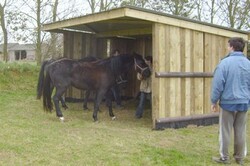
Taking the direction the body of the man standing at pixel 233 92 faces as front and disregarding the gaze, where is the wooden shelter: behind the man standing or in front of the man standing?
in front

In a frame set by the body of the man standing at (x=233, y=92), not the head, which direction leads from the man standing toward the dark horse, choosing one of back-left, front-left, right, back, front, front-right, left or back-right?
front

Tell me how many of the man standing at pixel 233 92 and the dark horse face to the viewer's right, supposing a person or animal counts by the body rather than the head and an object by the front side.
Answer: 1

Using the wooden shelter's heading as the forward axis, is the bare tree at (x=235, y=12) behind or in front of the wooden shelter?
behind

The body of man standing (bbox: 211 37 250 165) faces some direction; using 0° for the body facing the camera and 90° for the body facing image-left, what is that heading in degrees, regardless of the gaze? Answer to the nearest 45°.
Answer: approximately 135°

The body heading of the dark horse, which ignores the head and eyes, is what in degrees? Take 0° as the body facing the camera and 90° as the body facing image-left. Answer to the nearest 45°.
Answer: approximately 270°

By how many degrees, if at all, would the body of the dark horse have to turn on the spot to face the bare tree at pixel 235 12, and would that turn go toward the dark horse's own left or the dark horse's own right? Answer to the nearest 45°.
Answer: approximately 45° to the dark horse's own left

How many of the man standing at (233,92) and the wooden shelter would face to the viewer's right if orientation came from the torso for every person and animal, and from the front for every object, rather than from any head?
0

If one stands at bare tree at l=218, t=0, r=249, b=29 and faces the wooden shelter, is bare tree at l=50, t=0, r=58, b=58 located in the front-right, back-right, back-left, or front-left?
front-right

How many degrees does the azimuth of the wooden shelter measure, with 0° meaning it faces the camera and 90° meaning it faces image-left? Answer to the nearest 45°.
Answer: approximately 45°

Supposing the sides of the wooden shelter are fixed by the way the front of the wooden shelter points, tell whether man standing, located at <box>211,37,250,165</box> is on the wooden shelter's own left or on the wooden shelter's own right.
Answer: on the wooden shelter's own left

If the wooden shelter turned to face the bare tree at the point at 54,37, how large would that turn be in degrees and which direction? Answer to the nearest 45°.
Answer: approximately 90° to its right

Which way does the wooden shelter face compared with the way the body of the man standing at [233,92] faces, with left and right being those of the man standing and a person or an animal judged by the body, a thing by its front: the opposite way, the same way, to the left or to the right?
to the left

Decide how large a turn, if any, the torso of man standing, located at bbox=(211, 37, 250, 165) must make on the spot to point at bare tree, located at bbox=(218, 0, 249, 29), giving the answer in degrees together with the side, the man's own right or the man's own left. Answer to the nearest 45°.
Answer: approximately 45° to the man's own right
